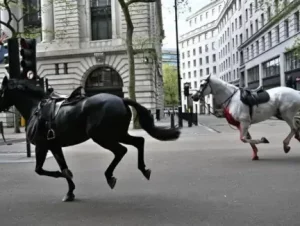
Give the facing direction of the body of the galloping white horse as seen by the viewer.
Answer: to the viewer's left

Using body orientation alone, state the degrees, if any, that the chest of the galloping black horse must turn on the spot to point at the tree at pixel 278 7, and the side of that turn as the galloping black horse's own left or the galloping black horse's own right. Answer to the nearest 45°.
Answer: approximately 135° to the galloping black horse's own right

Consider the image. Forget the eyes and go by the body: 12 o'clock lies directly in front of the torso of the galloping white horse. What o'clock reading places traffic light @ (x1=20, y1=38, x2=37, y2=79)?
The traffic light is roughly at 12 o'clock from the galloping white horse.

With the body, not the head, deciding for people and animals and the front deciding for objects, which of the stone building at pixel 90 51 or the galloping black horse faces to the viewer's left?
the galloping black horse

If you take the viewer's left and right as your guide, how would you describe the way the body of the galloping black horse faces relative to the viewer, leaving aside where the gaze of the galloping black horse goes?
facing to the left of the viewer

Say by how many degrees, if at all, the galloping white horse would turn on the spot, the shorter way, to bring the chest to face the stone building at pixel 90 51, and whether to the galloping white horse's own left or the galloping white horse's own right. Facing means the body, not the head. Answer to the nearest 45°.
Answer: approximately 45° to the galloping white horse's own right

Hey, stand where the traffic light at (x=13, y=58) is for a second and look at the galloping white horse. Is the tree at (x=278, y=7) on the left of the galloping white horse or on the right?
left
